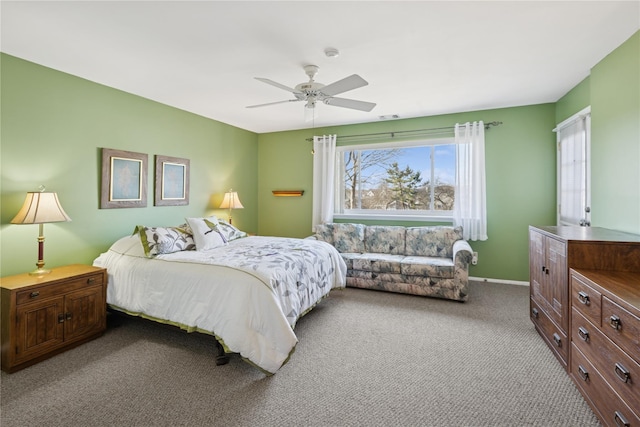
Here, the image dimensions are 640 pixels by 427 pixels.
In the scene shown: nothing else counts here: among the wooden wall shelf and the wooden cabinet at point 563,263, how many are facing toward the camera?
1

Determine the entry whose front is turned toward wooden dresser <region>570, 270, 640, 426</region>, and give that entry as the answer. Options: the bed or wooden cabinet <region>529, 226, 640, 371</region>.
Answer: the bed

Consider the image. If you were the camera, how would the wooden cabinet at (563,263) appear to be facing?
facing to the left of the viewer

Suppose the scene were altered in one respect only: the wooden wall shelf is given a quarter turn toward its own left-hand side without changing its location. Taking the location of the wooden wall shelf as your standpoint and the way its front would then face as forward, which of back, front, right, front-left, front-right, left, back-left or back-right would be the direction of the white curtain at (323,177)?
front-right

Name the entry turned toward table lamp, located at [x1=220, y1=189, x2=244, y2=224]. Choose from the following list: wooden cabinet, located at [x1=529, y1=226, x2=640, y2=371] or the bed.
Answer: the wooden cabinet

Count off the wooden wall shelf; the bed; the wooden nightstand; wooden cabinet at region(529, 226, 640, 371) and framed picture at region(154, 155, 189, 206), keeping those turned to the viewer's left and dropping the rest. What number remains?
1

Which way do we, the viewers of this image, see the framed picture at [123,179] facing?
facing the viewer and to the right of the viewer

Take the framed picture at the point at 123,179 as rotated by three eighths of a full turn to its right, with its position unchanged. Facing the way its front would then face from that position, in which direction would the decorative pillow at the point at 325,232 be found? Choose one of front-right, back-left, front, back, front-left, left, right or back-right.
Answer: back

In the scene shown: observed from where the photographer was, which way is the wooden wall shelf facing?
facing the viewer

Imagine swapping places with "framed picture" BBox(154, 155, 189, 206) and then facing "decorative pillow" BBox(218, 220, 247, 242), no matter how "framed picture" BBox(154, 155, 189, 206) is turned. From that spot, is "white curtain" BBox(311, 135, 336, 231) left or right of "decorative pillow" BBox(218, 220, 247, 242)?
left

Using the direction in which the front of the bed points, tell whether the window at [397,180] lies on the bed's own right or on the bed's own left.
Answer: on the bed's own left

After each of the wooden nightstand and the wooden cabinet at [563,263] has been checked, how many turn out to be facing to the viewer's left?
1

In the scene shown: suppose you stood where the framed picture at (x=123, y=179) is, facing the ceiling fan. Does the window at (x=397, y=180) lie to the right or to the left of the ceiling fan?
left

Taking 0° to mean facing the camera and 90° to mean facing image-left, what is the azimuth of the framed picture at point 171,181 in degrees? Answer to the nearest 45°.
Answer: approximately 315°
